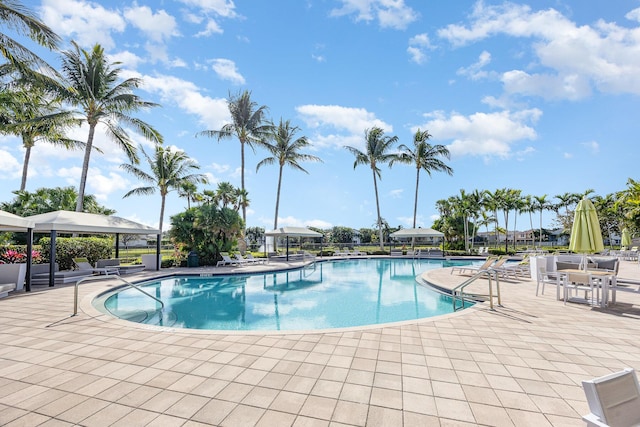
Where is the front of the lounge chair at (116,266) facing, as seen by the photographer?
facing to the right of the viewer

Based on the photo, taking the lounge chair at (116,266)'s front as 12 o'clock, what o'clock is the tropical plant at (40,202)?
The tropical plant is roughly at 8 o'clock from the lounge chair.

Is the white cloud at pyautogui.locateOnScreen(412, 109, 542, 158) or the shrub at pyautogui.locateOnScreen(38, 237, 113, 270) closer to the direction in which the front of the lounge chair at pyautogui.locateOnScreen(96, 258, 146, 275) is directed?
the white cloud

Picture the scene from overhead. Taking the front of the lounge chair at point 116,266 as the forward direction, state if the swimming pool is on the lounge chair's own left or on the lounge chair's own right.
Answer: on the lounge chair's own right
